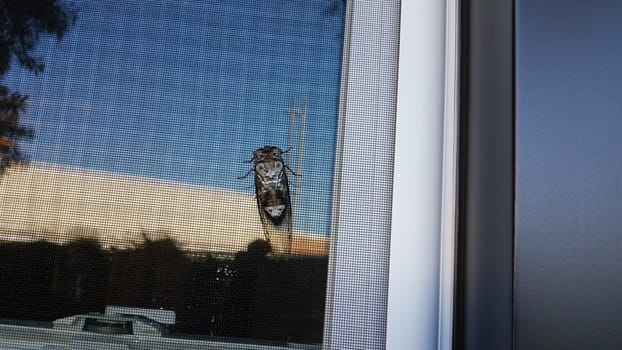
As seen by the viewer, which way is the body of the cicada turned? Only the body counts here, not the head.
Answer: away from the camera
